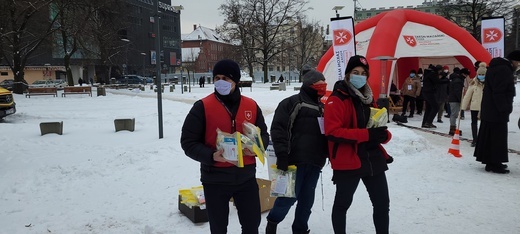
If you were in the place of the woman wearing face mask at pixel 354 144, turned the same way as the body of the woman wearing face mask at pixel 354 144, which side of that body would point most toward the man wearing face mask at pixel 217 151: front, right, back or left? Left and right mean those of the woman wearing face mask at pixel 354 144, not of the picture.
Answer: right

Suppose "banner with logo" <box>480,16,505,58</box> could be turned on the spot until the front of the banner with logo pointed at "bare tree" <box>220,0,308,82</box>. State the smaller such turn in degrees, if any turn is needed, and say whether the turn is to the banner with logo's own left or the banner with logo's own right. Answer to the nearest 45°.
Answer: approximately 135° to the banner with logo's own right

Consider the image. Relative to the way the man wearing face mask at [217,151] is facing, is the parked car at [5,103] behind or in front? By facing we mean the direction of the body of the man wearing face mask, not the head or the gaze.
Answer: behind

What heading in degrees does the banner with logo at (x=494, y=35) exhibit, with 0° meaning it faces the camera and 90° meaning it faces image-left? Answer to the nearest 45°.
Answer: approximately 0°

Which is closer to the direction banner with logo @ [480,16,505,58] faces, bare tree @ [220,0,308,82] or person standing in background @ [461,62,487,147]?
the person standing in background

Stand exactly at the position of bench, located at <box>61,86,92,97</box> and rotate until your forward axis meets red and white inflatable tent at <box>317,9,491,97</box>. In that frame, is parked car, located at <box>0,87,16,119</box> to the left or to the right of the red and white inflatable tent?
right

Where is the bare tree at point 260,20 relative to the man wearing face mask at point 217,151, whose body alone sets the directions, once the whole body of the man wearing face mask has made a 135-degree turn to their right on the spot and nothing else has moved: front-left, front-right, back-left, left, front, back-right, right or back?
front-right

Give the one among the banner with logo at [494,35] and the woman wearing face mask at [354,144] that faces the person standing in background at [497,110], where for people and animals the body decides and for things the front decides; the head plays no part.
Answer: the banner with logo

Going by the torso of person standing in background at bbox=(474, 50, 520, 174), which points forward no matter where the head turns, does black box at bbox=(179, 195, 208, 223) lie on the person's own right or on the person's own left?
on the person's own right
